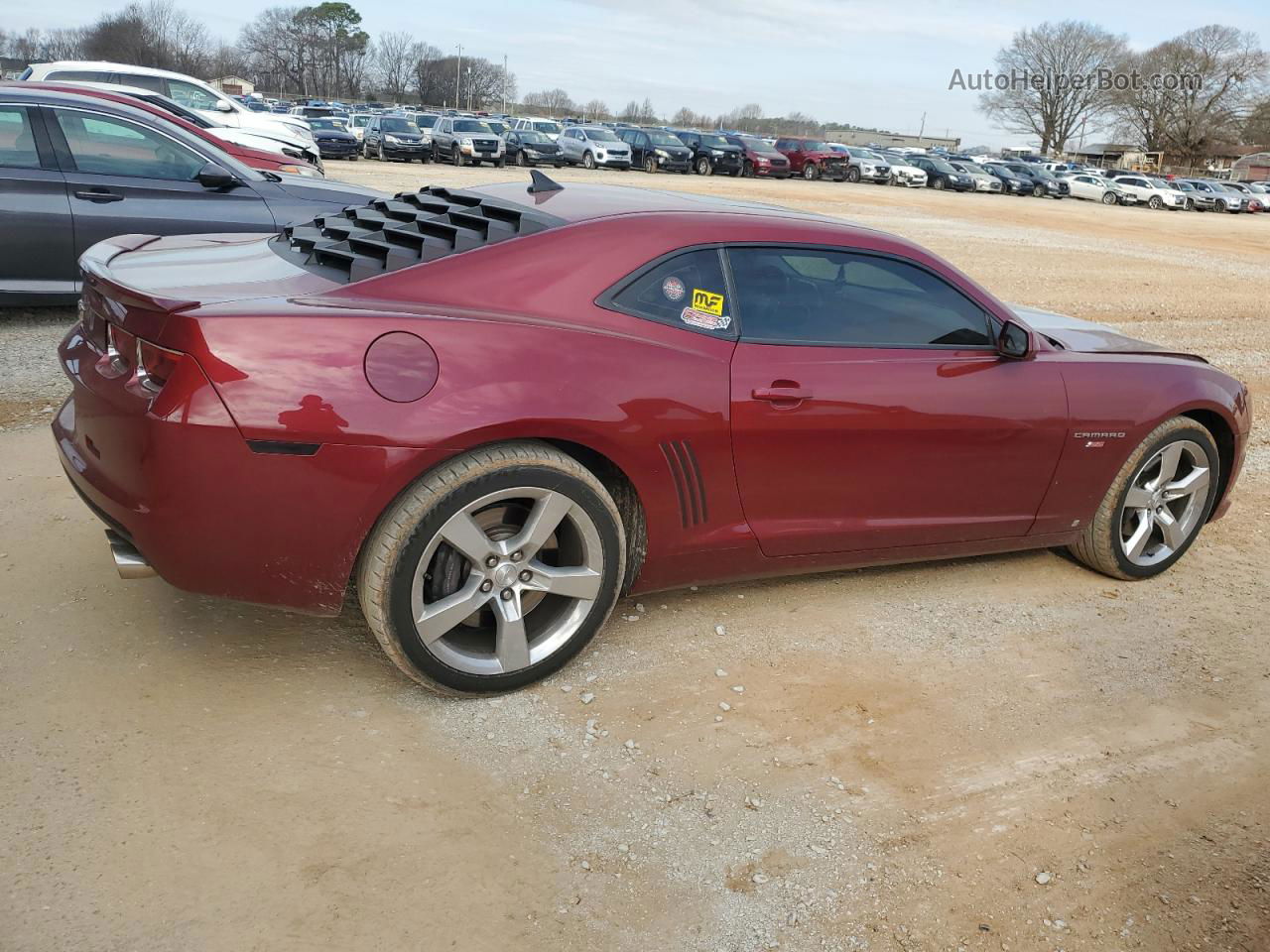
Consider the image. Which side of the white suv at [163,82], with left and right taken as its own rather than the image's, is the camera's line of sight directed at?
right

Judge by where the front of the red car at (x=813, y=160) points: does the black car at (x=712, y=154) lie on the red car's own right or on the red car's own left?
on the red car's own right

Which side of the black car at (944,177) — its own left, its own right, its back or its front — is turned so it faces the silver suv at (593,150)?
right

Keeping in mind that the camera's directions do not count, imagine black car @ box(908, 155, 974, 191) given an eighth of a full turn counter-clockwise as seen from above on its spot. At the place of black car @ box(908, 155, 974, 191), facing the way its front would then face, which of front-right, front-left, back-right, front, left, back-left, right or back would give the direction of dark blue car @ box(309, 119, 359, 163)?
back-right

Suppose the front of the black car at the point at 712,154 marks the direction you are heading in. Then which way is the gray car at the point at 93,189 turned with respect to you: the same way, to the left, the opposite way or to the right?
to the left

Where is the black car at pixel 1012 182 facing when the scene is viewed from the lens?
facing the viewer and to the right of the viewer

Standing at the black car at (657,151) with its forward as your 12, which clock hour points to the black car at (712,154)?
the black car at (712,154) is roughly at 10 o'clock from the black car at (657,151).

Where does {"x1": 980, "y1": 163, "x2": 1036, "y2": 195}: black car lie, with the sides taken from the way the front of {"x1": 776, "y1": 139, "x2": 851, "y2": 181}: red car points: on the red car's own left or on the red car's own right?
on the red car's own left

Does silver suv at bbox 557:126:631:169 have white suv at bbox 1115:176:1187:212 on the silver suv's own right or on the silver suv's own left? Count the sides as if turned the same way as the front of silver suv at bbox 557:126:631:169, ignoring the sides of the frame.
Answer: on the silver suv's own left

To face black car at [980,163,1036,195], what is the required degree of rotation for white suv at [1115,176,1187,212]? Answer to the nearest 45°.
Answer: approximately 90° to its right

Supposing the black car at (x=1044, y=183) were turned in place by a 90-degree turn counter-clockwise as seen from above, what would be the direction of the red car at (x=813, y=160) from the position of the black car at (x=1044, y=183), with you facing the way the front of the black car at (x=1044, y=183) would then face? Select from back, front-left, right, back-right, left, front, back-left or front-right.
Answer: back

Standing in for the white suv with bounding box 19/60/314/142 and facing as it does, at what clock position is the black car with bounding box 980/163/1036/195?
The black car is roughly at 11 o'clock from the white suv.

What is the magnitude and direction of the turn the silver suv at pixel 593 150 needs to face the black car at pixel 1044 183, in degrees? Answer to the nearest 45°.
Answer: approximately 90° to its left

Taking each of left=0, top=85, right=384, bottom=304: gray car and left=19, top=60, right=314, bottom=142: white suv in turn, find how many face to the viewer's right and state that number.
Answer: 2

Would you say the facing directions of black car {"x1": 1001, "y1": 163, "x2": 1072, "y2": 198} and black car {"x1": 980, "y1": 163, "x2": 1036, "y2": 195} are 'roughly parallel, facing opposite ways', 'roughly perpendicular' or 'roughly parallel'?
roughly parallel

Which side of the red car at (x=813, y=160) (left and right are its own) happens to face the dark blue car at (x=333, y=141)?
right

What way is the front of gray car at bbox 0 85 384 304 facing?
to the viewer's right
